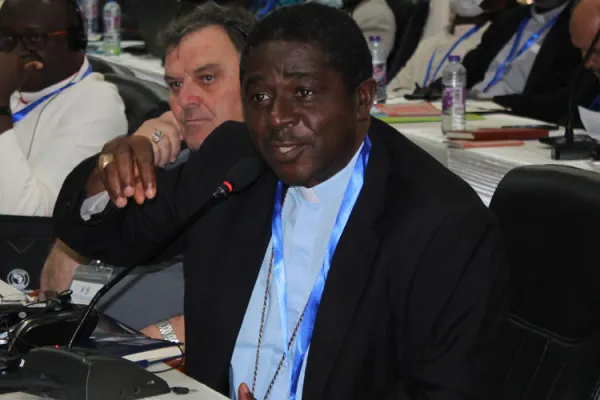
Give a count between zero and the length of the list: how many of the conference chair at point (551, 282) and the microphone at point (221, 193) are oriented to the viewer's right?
1

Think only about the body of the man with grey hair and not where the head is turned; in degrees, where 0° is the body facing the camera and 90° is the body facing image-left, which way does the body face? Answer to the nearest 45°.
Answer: approximately 45°

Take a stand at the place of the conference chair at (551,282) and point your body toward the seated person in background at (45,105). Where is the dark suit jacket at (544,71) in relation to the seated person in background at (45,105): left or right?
right

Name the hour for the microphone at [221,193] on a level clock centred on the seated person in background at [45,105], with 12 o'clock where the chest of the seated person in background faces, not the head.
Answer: The microphone is roughly at 10 o'clock from the seated person in background.

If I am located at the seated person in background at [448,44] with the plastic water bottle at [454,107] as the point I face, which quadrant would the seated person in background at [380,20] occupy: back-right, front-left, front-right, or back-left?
back-right

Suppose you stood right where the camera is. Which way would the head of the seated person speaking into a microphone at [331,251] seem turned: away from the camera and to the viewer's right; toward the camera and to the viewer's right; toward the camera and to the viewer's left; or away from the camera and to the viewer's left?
toward the camera and to the viewer's left

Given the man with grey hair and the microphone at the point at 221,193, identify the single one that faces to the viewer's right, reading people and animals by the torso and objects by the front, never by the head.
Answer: the microphone

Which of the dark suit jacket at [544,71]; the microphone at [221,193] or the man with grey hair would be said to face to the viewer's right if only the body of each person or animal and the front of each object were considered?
the microphone

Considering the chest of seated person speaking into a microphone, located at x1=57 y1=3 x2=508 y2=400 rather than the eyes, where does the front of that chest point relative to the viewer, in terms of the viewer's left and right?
facing the viewer and to the left of the viewer

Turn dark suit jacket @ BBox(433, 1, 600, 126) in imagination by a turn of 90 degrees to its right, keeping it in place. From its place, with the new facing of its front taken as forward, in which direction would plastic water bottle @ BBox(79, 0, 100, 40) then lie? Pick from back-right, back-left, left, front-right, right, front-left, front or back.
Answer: front

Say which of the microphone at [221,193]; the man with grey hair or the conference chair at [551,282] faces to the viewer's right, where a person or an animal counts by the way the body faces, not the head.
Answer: the microphone

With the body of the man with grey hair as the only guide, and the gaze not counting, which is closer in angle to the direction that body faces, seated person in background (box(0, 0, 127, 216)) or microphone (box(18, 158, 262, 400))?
the microphone

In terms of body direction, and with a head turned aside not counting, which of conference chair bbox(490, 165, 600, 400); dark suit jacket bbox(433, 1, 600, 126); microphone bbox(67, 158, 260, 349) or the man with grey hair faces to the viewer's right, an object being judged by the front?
the microphone

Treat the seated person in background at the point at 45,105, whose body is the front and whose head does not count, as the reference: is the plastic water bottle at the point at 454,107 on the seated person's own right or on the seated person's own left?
on the seated person's own left
